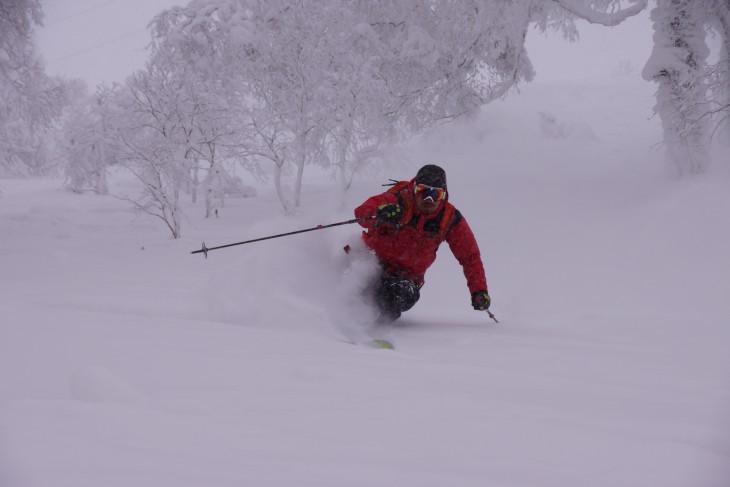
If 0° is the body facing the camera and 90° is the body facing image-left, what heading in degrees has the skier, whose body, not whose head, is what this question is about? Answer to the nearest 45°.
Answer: approximately 0°

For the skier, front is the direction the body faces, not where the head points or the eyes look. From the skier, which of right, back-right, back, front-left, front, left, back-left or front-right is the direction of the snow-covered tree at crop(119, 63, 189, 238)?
back-right

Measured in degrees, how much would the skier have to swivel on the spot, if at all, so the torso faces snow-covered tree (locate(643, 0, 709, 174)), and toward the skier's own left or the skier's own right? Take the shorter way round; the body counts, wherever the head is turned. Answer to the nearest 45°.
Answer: approximately 135° to the skier's own left

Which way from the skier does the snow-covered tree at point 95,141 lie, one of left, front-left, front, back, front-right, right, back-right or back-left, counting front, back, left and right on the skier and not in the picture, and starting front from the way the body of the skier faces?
back-right

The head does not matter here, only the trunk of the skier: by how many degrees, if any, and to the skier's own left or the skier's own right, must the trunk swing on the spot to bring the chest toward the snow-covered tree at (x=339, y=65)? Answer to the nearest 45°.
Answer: approximately 180°
